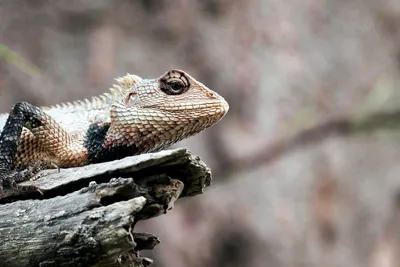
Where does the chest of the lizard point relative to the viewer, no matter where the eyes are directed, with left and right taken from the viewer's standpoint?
facing to the right of the viewer

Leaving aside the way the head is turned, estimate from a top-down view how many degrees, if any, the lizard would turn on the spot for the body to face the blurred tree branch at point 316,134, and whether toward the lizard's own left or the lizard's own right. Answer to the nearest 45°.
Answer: approximately 45° to the lizard's own left
